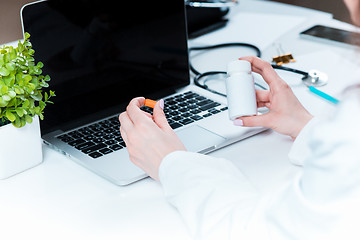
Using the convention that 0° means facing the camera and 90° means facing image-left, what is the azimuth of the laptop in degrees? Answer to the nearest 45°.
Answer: approximately 315°
